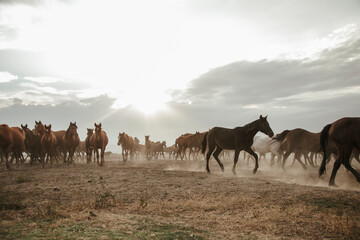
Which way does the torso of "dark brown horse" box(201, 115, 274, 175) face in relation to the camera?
to the viewer's right

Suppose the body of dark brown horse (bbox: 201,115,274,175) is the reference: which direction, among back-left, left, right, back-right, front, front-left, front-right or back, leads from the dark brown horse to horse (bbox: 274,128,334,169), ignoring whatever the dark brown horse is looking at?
front-left

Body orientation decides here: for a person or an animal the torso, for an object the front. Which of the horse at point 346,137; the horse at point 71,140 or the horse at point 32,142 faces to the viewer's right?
the horse at point 346,137

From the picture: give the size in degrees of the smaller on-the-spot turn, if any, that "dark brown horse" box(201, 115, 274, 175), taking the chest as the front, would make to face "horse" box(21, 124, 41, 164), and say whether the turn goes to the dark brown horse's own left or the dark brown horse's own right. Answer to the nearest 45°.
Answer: approximately 180°

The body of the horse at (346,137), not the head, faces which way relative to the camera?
to the viewer's right

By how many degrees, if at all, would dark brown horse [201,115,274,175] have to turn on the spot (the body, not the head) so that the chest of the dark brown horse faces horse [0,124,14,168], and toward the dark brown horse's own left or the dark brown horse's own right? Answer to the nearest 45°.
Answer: approximately 180°

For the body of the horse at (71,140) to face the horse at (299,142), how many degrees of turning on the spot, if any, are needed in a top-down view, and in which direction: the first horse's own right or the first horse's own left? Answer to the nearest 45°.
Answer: approximately 45° to the first horse's own left

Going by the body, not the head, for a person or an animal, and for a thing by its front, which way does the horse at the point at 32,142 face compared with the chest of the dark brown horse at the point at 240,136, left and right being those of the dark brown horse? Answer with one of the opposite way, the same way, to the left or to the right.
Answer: to the right
